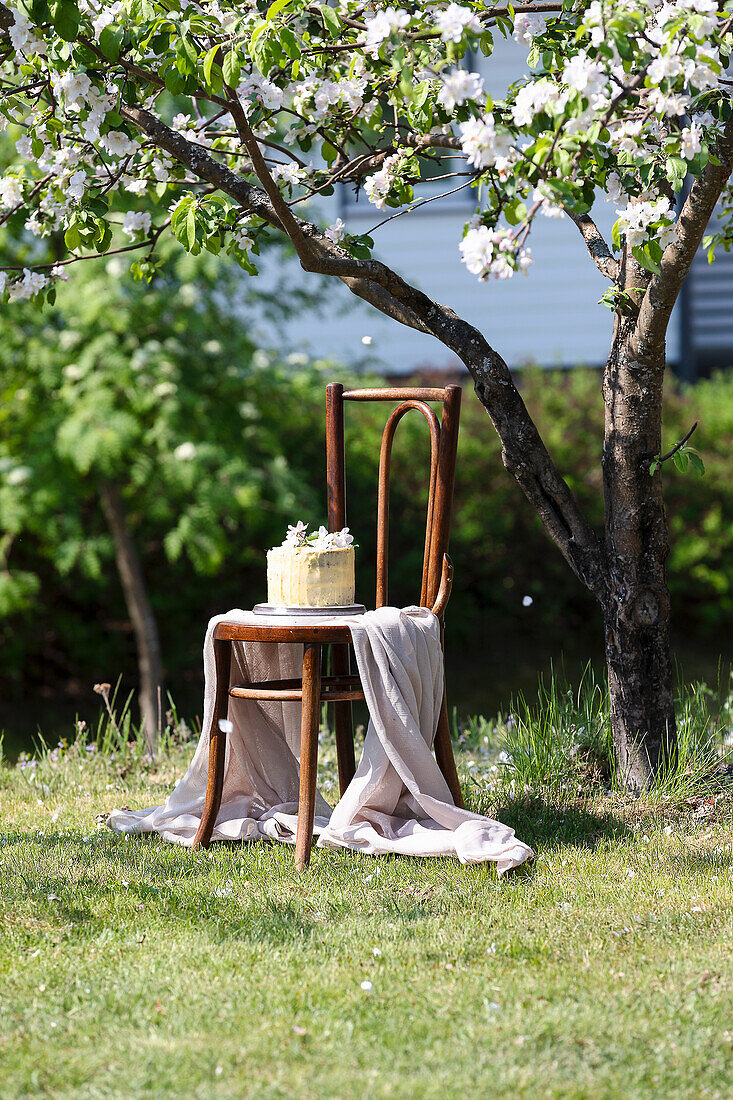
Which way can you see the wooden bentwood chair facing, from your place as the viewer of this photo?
facing the viewer and to the left of the viewer

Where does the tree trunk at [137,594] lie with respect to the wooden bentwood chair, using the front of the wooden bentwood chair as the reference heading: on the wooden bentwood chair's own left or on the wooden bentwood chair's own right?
on the wooden bentwood chair's own right
